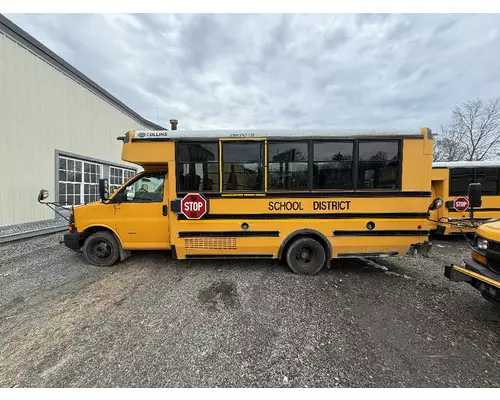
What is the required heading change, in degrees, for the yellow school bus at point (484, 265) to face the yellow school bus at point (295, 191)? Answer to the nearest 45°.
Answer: approximately 45° to its right

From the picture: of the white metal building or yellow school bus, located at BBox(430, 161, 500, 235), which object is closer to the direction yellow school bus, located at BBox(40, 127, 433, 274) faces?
the white metal building

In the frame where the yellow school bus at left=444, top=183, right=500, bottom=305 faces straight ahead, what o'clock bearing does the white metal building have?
The white metal building is roughly at 1 o'clock from the yellow school bus.

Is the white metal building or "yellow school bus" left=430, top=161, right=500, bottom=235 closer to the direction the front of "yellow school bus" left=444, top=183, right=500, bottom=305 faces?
the white metal building

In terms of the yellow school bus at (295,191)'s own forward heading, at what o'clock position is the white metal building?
The white metal building is roughly at 1 o'clock from the yellow school bus.

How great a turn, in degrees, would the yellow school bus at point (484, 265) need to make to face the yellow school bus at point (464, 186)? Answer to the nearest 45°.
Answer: approximately 135° to its right

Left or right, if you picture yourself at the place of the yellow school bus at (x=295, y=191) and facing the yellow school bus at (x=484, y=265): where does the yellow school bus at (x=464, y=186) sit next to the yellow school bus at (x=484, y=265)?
left

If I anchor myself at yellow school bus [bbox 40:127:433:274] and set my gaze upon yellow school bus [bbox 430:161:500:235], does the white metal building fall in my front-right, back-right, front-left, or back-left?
back-left

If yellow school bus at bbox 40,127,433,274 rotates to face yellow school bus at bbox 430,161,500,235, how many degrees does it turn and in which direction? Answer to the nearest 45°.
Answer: approximately 135° to its right

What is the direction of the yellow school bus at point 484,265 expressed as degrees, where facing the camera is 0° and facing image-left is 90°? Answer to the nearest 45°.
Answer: approximately 45°

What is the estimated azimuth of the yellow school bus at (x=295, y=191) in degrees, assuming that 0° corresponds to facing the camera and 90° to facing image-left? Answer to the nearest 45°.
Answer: approximately 90°

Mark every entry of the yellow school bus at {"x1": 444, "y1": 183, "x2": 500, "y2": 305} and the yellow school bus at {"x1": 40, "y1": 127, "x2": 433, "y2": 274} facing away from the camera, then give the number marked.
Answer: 0

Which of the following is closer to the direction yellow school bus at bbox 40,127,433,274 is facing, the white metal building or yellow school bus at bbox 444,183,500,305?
the white metal building
